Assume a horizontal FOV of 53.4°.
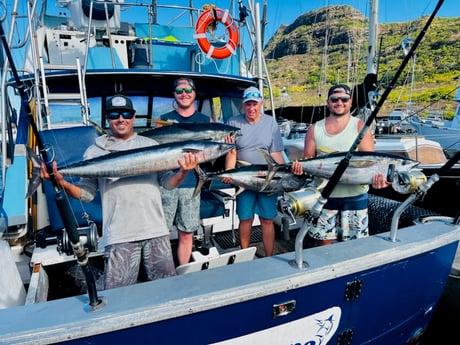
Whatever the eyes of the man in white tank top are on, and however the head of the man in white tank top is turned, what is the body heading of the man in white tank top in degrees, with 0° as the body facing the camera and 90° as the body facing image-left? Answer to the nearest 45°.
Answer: approximately 0°

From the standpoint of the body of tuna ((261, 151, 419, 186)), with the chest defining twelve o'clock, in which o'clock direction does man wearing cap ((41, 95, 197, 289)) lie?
The man wearing cap is roughly at 5 o'clock from the tuna.

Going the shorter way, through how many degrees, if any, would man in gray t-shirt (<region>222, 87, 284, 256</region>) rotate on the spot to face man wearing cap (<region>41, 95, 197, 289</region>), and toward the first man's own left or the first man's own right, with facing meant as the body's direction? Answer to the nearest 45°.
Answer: approximately 45° to the first man's own right

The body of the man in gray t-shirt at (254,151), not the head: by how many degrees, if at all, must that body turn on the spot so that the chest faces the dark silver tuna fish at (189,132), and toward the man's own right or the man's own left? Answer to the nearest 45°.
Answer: approximately 45° to the man's own right

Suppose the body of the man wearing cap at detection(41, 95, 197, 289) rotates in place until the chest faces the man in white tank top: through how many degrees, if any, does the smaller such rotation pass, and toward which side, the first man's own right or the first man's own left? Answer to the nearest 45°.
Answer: approximately 90° to the first man's own left

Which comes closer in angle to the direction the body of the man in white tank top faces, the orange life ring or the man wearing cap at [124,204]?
the man wearing cap

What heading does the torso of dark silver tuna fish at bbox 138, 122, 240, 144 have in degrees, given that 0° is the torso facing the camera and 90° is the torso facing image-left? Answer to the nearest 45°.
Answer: approximately 270°

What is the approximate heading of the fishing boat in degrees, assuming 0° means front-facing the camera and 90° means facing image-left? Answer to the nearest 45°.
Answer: approximately 135°

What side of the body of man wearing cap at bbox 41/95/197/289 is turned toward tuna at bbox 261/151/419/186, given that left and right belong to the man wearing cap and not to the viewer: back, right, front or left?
left
